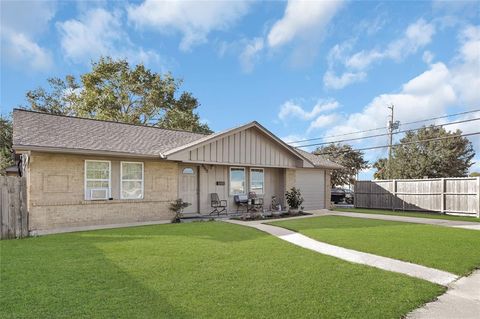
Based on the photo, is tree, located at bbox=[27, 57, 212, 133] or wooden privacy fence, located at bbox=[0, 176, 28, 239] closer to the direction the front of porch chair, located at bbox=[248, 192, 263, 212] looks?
the wooden privacy fence

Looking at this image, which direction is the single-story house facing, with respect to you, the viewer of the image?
facing the viewer and to the right of the viewer

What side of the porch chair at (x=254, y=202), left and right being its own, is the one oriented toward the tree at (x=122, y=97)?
back

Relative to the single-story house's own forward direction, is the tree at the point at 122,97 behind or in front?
behind

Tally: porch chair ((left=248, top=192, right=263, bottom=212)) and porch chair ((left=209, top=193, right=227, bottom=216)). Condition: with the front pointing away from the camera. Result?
0

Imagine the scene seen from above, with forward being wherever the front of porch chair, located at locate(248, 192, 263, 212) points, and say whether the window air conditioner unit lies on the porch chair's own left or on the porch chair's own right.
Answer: on the porch chair's own right

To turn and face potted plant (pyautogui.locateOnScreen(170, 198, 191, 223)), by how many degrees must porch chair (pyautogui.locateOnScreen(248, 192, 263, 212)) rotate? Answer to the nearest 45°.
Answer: approximately 90° to its right

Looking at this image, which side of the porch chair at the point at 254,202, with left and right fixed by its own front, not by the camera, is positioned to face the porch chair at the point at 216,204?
right
